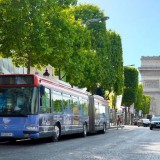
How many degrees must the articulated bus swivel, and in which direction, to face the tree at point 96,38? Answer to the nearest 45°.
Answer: approximately 135° to its right

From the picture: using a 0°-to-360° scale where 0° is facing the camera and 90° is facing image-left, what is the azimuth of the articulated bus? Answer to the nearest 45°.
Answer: approximately 45°
